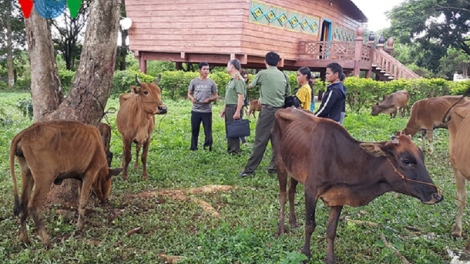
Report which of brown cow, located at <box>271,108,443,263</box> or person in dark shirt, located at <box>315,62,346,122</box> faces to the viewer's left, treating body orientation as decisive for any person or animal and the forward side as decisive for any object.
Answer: the person in dark shirt

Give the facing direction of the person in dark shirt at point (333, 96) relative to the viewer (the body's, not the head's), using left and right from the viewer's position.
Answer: facing to the left of the viewer

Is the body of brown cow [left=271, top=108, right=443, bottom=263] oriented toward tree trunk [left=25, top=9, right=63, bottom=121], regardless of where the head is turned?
no

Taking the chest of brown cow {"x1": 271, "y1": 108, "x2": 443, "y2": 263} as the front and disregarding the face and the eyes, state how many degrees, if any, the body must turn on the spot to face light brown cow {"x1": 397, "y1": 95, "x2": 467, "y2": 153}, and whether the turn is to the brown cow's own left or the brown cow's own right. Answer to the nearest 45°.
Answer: approximately 135° to the brown cow's own left

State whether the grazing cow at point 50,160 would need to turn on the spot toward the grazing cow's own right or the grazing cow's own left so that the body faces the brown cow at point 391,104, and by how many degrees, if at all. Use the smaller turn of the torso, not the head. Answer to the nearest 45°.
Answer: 0° — it already faces it

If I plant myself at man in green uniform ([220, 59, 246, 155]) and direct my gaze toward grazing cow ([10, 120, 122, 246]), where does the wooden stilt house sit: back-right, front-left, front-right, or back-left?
back-right

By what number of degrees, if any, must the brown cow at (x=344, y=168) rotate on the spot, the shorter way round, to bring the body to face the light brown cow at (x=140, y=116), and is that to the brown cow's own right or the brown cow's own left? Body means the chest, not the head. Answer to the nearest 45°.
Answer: approximately 180°

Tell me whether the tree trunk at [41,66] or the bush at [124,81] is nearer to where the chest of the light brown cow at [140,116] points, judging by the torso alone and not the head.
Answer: the tree trunk

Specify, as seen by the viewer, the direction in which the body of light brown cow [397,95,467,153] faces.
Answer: to the viewer's left

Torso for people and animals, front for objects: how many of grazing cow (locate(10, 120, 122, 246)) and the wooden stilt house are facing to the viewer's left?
0

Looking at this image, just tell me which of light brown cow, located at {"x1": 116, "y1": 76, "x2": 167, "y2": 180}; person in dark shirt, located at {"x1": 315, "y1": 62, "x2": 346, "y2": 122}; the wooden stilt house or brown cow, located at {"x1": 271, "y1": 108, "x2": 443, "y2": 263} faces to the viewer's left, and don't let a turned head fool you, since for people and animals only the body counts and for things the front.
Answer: the person in dark shirt

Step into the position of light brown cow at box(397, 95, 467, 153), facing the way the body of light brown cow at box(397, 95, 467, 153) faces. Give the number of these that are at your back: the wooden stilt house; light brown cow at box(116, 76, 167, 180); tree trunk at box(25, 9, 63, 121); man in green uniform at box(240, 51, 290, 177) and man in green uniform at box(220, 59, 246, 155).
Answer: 0

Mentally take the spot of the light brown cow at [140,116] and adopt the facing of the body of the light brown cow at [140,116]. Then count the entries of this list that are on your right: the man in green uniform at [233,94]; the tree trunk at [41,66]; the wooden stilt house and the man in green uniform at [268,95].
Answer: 1

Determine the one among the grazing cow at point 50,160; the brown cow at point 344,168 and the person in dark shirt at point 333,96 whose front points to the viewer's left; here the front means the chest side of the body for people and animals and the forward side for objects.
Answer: the person in dark shirt

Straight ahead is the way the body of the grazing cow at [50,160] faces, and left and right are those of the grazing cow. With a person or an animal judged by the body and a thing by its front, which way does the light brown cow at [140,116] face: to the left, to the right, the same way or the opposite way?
to the right

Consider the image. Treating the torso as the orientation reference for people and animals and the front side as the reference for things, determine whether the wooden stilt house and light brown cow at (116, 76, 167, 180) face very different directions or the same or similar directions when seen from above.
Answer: same or similar directions

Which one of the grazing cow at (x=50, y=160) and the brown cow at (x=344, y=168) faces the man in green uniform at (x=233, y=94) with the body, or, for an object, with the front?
the grazing cow
